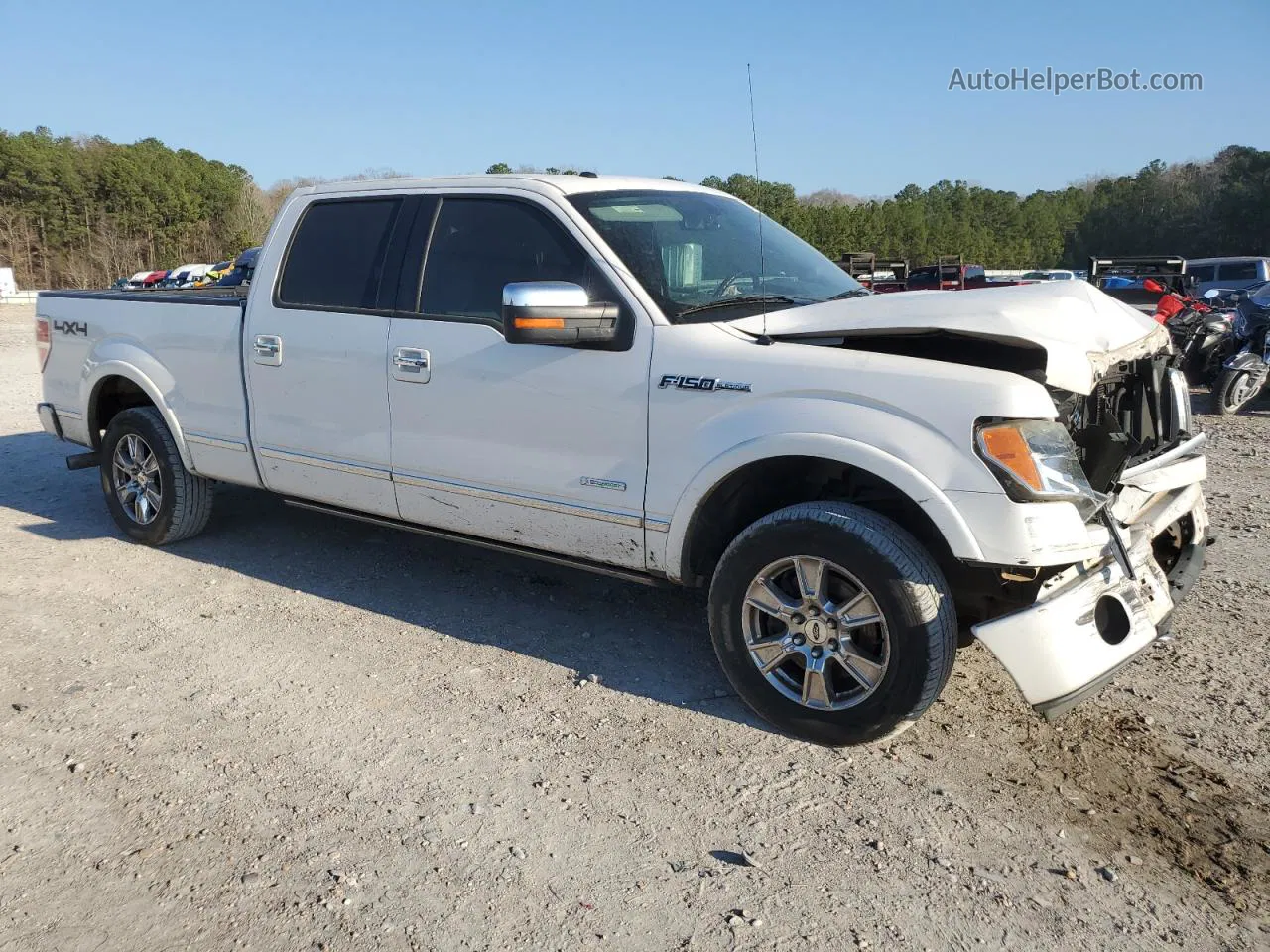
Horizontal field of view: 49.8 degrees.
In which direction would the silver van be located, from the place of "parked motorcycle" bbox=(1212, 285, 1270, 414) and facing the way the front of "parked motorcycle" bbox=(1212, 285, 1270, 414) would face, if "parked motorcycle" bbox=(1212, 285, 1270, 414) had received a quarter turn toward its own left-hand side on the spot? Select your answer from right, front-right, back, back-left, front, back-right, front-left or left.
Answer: back-left

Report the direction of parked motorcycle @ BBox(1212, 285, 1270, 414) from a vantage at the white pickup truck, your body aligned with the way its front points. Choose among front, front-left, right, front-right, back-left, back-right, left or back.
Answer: left

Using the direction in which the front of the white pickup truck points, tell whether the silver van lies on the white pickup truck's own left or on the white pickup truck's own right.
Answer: on the white pickup truck's own left

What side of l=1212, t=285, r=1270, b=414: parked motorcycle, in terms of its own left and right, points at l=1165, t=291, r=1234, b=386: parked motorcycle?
right

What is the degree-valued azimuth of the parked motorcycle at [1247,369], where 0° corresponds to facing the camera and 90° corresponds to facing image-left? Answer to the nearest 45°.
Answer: approximately 45°

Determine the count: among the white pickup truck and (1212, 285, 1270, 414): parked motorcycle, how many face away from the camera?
0

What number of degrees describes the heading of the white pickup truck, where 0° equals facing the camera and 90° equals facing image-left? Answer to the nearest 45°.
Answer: approximately 315°

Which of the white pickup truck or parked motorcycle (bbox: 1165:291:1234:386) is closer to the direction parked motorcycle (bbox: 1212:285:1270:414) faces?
the white pickup truck
